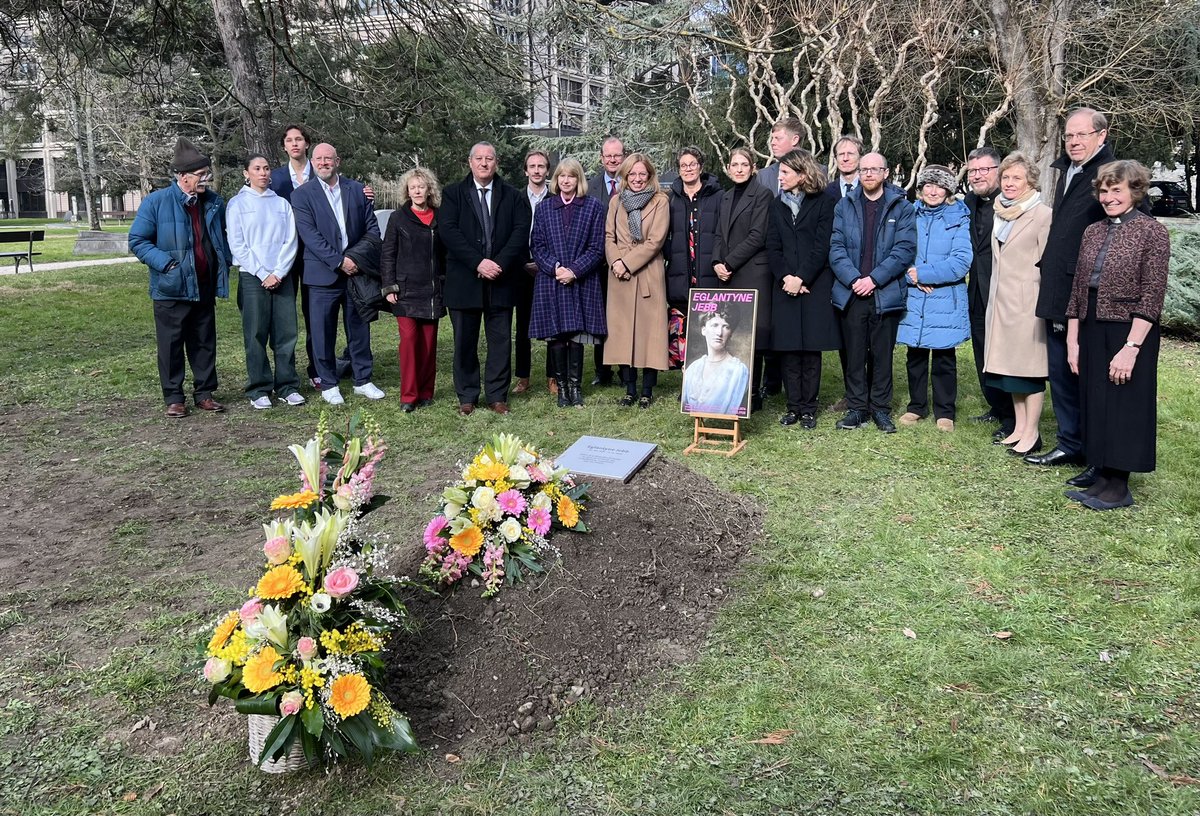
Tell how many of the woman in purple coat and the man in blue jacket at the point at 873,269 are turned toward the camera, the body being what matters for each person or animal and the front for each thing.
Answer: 2

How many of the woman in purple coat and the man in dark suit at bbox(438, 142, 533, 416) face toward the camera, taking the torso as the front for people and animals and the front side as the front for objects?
2

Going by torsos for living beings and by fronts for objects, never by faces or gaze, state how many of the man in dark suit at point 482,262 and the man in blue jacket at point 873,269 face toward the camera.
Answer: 2

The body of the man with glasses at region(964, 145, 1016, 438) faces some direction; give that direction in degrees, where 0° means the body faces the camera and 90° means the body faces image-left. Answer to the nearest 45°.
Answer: approximately 45°

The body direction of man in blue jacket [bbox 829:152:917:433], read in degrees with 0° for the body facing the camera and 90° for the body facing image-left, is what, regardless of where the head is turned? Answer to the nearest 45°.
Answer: approximately 0°

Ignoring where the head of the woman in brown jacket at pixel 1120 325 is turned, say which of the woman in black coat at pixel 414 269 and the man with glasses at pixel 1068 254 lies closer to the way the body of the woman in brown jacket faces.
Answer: the woman in black coat
